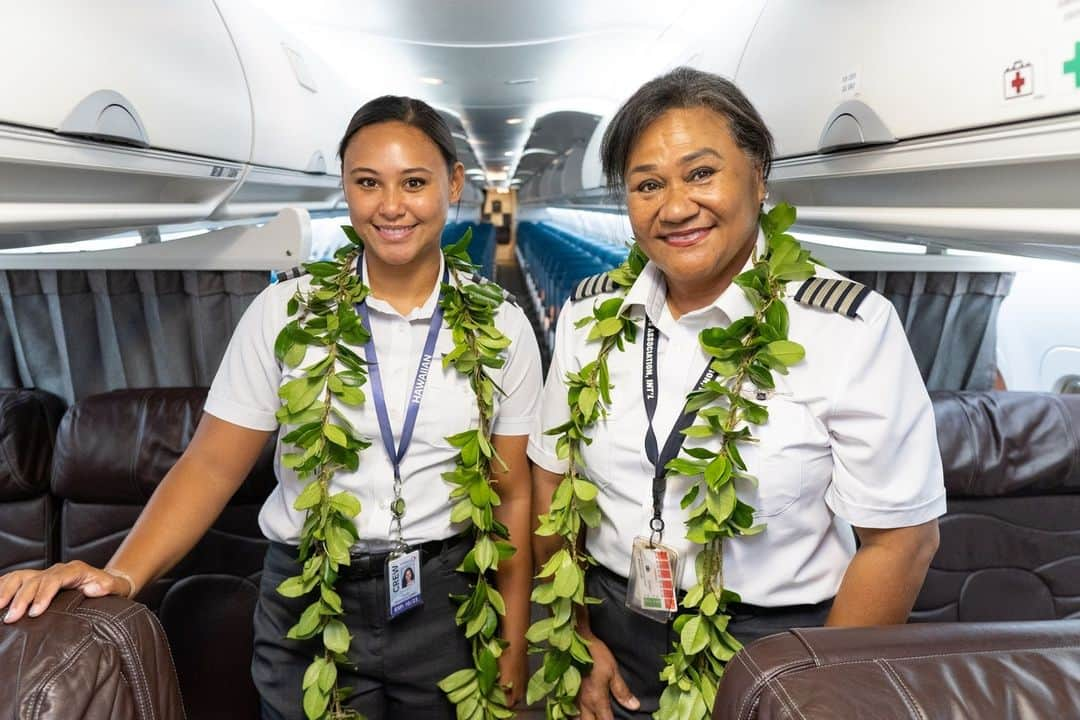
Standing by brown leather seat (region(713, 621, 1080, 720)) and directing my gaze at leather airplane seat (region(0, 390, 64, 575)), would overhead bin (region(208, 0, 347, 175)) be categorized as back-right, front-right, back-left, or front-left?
front-right

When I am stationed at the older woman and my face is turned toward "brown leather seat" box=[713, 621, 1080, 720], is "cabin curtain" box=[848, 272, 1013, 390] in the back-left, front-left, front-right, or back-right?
back-left

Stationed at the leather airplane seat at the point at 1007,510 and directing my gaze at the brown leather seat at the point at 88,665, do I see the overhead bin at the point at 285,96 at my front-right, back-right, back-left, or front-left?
front-right

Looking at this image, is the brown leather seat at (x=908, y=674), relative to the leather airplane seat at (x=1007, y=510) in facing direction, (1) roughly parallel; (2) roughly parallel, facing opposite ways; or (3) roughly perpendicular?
roughly parallel

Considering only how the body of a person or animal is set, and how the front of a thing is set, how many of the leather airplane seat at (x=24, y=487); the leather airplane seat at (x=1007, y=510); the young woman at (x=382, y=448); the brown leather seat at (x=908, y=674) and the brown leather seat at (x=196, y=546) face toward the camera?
5

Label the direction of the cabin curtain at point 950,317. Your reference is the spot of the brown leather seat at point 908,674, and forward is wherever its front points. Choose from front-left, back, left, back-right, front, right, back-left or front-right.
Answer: back

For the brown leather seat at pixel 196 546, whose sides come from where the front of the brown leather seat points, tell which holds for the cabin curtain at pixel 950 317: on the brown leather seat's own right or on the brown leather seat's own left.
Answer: on the brown leather seat's own left

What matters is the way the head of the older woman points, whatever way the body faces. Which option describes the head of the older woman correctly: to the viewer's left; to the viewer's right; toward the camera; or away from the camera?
toward the camera

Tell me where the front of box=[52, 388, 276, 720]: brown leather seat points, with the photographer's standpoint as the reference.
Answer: facing the viewer

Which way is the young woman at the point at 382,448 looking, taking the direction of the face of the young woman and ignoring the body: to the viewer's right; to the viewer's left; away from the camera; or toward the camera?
toward the camera

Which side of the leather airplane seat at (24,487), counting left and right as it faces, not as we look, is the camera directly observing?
front

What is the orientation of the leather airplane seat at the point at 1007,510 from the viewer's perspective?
toward the camera

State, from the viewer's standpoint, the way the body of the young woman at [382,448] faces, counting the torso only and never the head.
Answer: toward the camera
